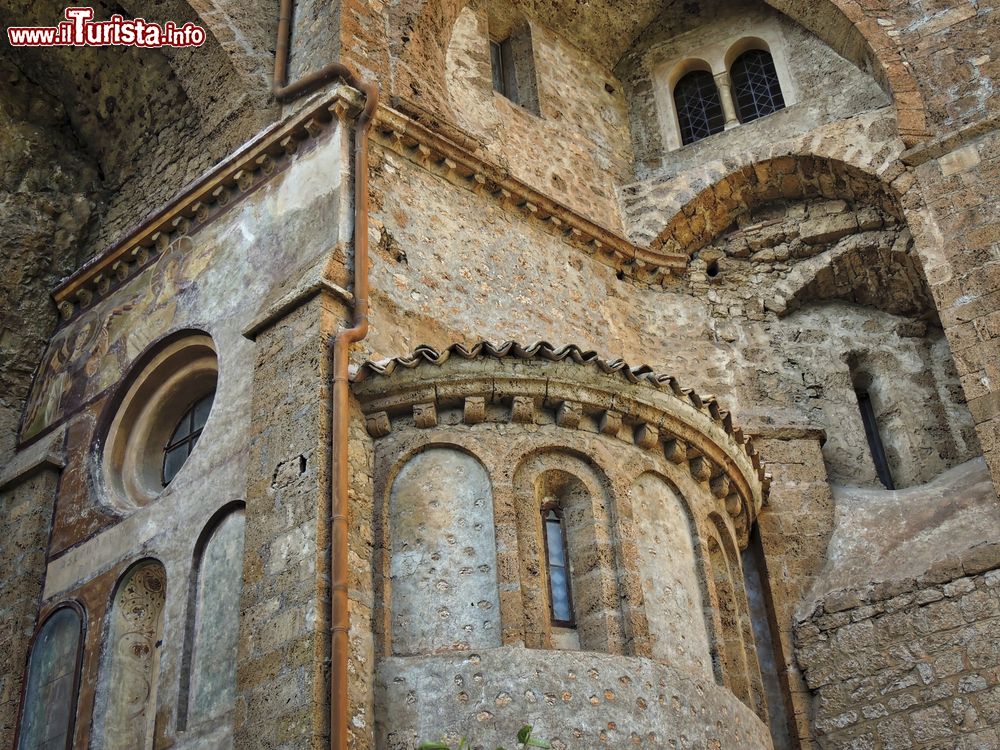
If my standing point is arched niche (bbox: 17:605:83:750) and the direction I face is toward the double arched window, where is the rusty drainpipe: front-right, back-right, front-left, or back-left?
front-right

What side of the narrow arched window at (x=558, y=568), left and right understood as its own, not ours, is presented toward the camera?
front

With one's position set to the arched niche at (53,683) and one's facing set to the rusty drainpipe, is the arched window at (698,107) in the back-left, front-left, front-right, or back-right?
front-left

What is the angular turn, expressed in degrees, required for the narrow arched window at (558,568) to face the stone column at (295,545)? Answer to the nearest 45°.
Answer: approximately 90° to its right

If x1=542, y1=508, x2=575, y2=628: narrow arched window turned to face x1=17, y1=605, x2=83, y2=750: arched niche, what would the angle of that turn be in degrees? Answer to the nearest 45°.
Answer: approximately 90° to its right

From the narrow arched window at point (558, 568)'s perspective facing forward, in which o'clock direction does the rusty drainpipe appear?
The rusty drainpipe is roughly at 4 o'clock from the narrow arched window.

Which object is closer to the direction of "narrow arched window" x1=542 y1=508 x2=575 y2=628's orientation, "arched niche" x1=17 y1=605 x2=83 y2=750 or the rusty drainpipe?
the rusty drainpipe
